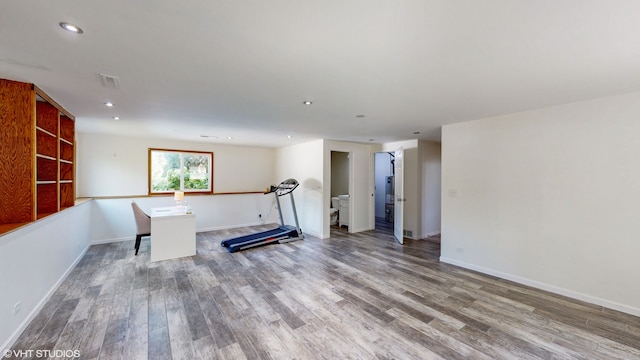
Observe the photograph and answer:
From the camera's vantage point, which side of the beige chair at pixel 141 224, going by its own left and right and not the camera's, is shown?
right

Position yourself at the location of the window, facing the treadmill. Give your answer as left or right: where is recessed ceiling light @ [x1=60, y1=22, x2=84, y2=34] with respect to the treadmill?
right

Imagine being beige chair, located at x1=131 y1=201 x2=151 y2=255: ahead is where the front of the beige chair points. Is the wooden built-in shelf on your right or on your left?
on your right

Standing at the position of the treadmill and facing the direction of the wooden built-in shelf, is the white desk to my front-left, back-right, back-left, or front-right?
front-right

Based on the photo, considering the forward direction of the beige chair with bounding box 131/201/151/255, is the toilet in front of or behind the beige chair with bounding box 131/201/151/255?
in front

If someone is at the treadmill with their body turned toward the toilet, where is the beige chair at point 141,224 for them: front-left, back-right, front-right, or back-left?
back-left

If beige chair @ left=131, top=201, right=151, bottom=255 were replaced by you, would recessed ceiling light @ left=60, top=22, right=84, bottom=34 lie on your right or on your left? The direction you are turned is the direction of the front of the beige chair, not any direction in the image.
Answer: on your right

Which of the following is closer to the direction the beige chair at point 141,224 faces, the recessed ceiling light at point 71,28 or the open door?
the open door

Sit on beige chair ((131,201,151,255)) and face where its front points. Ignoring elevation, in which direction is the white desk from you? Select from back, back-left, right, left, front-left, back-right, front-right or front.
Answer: front-right

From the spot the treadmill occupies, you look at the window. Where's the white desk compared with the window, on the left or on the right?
left

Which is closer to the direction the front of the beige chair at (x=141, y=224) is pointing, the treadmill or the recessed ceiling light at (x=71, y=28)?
the treadmill
